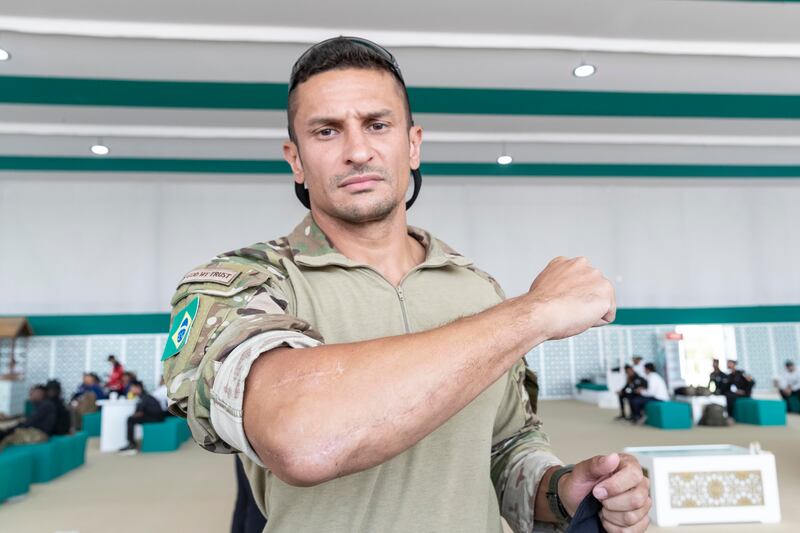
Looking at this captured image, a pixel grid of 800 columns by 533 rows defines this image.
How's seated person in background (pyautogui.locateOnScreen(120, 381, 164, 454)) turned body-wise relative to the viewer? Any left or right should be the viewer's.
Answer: facing to the left of the viewer

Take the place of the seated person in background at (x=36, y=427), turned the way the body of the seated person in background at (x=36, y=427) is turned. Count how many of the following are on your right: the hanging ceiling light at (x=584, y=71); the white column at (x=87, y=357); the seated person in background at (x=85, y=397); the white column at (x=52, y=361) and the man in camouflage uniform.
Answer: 3

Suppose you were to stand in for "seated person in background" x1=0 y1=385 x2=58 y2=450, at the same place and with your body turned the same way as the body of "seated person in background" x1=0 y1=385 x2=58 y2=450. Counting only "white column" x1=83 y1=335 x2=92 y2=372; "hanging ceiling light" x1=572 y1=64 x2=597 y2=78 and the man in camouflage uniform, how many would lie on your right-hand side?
1

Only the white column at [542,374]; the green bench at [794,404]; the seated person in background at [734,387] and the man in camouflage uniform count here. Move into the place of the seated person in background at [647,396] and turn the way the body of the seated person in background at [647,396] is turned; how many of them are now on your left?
1

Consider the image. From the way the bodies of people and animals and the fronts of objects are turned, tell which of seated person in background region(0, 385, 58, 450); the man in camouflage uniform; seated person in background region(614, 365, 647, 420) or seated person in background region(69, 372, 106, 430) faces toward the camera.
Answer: the man in camouflage uniform

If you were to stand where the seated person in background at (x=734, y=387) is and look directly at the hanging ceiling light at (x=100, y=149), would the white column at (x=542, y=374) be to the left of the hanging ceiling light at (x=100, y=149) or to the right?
right

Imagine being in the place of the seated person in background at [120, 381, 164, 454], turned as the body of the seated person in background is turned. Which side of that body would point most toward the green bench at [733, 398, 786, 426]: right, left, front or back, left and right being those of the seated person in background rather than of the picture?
back

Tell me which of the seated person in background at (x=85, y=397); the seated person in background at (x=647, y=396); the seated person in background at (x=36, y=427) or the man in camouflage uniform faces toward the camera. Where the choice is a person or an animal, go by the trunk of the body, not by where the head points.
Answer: the man in camouflage uniform

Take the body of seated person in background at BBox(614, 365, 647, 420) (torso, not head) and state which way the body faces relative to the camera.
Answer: to the viewer's left

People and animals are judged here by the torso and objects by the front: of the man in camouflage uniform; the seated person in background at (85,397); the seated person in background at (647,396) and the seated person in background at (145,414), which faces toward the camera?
the man in camouflage uniform

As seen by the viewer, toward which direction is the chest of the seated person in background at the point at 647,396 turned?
to the viewer's left

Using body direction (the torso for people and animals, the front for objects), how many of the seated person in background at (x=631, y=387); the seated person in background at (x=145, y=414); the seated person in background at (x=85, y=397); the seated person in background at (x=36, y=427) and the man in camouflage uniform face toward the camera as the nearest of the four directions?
1

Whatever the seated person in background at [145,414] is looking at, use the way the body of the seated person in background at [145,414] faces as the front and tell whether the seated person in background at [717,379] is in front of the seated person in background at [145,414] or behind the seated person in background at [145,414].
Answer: behind

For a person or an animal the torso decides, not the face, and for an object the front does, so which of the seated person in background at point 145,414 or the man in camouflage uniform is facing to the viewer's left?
the seated person in background
